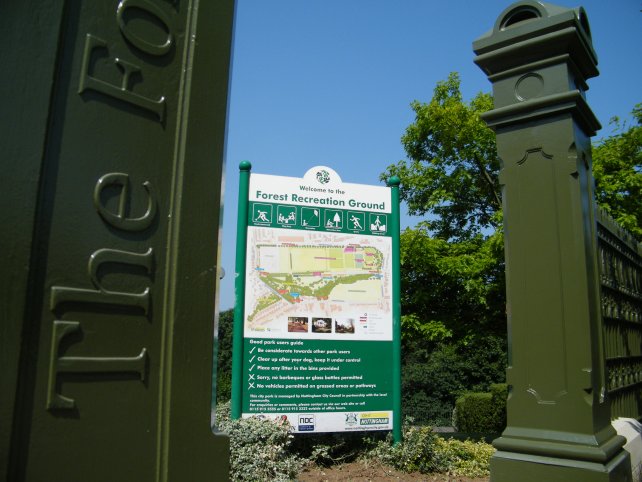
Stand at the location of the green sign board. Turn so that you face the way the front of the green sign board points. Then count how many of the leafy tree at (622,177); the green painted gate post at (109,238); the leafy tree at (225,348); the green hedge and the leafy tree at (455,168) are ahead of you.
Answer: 1

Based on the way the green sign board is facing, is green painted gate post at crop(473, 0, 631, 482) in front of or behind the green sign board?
in front

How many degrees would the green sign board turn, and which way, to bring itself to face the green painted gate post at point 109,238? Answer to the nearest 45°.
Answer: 0° — it already faces it

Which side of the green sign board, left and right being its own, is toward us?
front

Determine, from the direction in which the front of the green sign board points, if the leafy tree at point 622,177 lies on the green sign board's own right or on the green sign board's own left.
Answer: on the green sign board's own left

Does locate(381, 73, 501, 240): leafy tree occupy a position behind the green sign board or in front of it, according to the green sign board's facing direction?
behind

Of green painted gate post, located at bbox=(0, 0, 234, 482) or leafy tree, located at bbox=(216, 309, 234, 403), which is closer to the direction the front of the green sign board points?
the green painted gate post
